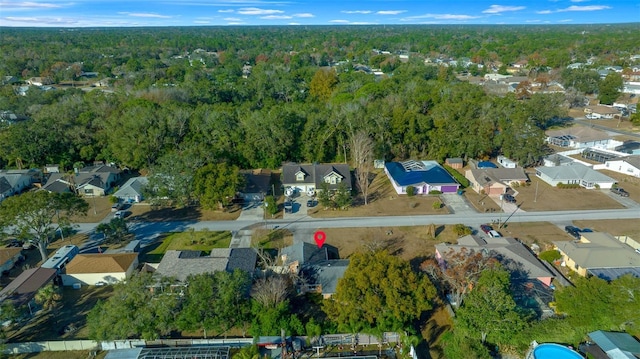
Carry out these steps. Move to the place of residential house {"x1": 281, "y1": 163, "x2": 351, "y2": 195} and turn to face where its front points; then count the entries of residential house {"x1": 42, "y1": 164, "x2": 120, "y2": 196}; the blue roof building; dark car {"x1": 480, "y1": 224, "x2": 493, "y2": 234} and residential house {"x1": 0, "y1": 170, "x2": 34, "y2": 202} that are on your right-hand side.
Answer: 2

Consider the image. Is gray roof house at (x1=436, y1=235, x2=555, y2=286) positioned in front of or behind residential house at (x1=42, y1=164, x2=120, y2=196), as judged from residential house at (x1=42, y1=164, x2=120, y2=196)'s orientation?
in front

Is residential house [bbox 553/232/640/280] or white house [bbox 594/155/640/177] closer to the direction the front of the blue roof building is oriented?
the residential house

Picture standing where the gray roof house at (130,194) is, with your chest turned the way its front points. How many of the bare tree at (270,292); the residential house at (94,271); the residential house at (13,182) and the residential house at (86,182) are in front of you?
2

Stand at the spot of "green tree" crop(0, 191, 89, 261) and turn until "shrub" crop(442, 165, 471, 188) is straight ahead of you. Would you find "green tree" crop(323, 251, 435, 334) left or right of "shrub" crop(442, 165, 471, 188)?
right

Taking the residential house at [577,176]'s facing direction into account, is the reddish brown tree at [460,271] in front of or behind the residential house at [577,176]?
in front

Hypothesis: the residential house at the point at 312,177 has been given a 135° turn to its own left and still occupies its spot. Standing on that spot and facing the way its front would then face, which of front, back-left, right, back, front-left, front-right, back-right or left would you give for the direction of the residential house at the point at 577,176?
front-right

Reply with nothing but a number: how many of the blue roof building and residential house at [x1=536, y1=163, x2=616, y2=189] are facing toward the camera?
2

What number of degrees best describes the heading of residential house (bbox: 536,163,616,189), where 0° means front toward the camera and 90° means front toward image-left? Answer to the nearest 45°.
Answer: approximately 0°
